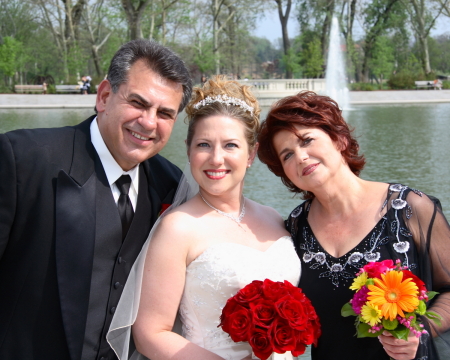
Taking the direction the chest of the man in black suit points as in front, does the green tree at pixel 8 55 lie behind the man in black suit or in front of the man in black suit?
behind

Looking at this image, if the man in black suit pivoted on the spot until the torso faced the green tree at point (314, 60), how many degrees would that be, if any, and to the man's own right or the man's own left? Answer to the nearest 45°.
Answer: approximately 90° to the man's own left

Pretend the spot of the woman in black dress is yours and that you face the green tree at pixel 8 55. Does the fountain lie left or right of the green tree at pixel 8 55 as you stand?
right

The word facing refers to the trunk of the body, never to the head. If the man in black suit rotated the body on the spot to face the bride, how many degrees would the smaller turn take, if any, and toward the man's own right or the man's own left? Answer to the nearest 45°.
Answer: approximately 45° to the man's own left

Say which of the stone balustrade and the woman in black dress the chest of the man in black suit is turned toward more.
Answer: the woman in black dress

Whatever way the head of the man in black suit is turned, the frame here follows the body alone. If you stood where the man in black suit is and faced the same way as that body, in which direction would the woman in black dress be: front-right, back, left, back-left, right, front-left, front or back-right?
front-left

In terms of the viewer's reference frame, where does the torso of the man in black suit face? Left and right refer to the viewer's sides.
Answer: facing the viewer and to the right of the viewer

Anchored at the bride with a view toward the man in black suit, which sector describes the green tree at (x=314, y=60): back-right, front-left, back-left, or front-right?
back-right

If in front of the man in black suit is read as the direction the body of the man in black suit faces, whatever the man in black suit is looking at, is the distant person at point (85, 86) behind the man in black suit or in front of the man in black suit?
behind

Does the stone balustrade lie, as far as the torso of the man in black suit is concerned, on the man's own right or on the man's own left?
on the man's own left
